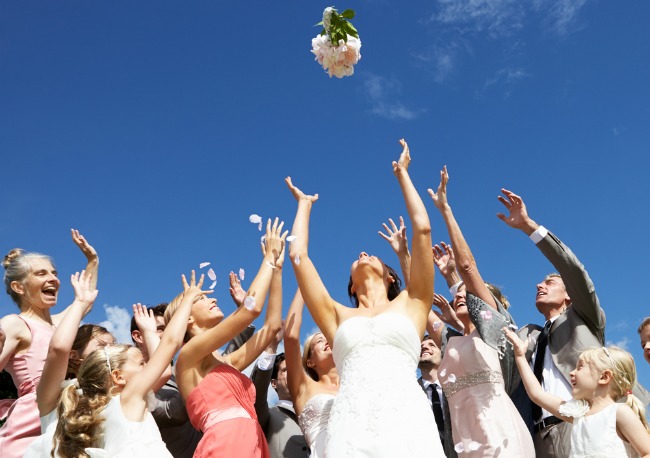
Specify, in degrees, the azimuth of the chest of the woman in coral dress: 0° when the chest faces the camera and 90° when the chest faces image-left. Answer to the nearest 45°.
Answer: approximately 315°

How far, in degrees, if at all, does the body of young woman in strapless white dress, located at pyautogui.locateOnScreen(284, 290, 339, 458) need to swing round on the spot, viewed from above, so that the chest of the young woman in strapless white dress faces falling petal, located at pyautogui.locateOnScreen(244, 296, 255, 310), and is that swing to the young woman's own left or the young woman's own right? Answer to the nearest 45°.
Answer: approximately 45° to the young woman's own right

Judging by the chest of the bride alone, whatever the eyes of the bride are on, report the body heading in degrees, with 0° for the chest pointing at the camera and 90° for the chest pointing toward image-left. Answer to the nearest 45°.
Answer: approximately 0°

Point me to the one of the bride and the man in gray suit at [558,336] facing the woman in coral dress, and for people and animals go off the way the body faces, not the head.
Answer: the man in gray suit

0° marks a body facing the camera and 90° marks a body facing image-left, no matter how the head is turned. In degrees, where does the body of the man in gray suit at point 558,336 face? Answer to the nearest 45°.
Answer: approximately 45°

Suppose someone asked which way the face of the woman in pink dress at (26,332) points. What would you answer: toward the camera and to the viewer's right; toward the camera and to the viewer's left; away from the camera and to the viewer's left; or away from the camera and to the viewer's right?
toward the camera and to the viewer's right

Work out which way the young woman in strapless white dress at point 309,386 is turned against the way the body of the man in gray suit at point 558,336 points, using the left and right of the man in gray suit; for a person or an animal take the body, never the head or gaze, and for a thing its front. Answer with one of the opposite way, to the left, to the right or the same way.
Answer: to the left

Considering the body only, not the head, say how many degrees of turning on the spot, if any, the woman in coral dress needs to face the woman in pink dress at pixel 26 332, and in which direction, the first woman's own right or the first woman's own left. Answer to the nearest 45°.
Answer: approximately 135° to the first woman's own right

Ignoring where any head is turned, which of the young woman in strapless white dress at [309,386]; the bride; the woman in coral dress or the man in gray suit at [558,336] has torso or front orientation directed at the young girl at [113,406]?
the man in gray suit

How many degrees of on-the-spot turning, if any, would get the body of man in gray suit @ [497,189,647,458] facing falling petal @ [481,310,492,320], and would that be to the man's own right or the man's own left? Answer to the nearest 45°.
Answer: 0° — they already face it

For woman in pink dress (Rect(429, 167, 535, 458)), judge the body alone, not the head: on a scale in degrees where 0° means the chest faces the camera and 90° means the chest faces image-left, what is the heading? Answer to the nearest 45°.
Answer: approximately 45°
